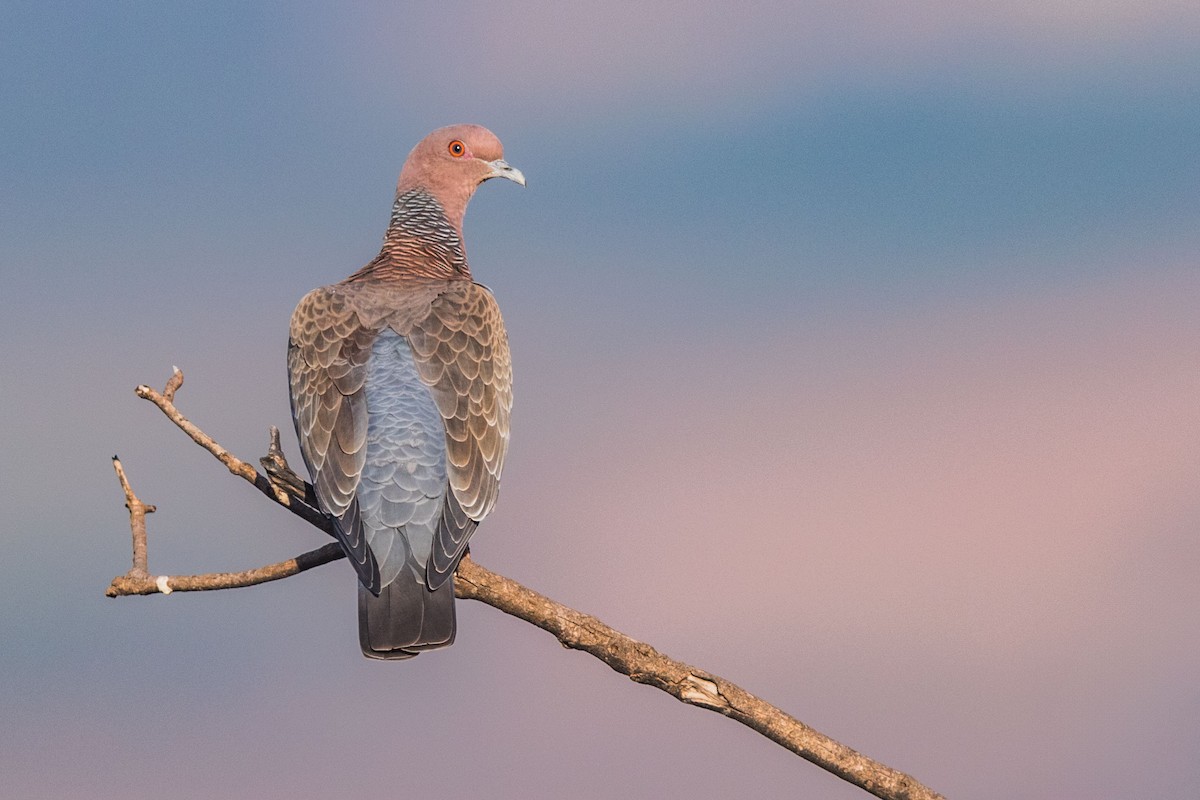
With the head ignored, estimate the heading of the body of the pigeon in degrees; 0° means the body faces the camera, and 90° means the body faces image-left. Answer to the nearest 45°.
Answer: approximately 180°
